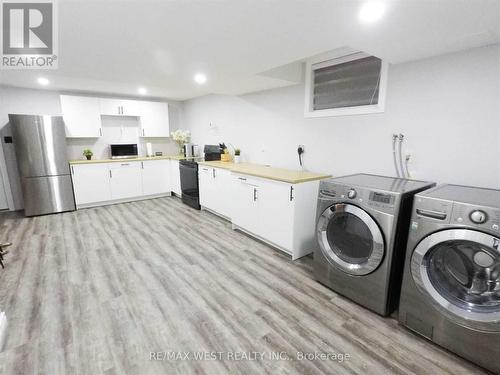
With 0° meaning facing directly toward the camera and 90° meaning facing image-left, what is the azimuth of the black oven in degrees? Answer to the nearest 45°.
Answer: approximately 45°

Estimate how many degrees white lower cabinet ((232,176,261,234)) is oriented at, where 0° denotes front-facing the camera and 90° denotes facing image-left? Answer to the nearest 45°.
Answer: approximately 45°

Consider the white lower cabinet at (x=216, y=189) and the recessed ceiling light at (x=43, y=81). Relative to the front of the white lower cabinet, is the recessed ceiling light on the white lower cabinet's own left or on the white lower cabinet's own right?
on the white lower cabinet's own right

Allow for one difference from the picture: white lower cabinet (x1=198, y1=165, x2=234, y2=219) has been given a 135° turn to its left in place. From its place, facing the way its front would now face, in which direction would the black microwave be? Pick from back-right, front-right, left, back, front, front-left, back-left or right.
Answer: back-left

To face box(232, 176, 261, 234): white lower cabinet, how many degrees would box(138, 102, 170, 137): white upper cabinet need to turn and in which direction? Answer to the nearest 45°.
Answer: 0° — it already faces it

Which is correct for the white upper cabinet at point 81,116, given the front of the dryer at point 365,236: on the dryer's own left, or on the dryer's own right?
on the dryer's own right

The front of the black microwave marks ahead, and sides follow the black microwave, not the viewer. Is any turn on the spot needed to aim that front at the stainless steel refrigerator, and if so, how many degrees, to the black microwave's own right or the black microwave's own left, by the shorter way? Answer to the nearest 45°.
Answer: approximately 45° to the black microwave's own right

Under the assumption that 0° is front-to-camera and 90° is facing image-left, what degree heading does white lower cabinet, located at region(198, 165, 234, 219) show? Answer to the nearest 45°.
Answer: approximately 45°

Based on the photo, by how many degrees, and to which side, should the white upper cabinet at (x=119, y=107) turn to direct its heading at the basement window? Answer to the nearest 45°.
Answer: approximately 45° to its left
